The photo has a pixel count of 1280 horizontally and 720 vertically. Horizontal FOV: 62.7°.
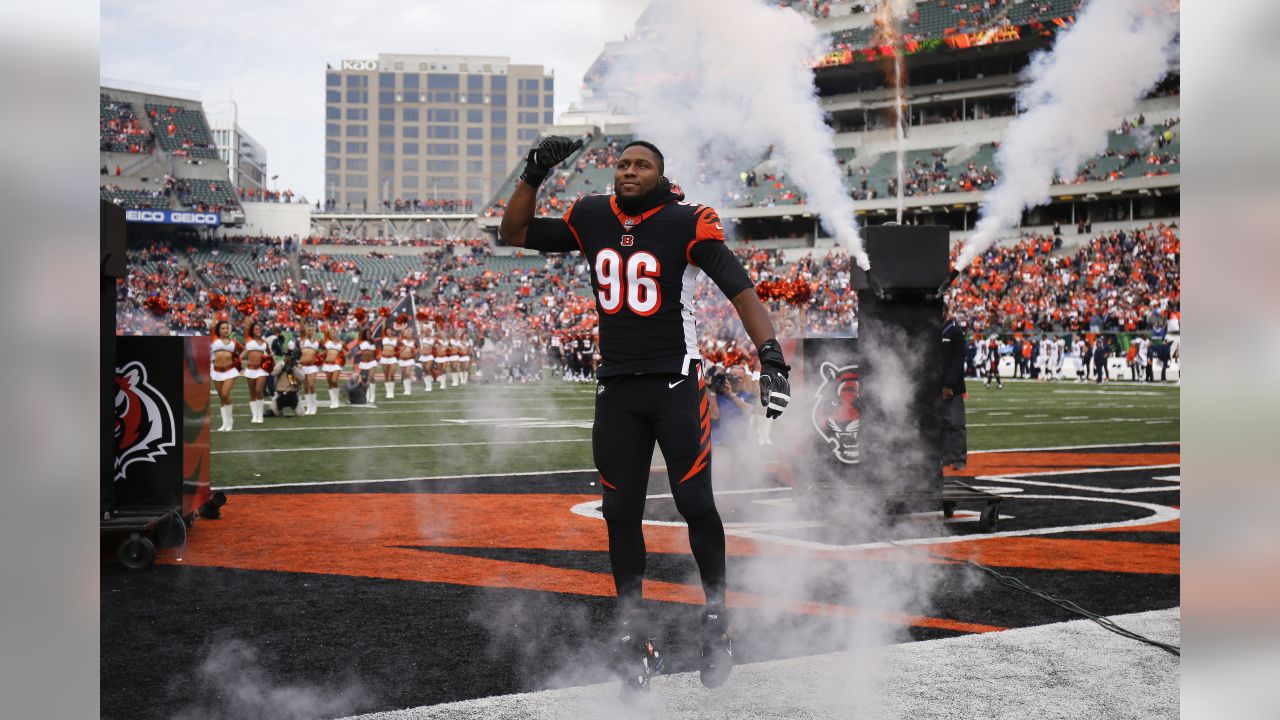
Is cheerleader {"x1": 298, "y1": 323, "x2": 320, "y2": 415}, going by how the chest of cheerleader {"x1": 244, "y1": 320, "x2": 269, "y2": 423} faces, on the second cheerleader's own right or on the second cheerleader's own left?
on the second cheerleader's own left

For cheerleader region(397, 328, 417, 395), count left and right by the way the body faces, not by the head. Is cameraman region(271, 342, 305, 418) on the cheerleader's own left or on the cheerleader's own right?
on the cheerleader's own right

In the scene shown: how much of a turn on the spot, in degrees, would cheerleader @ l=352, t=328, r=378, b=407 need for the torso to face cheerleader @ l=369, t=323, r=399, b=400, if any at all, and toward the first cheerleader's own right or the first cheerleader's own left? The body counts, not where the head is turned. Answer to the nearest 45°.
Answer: approximately 135° to the first cheerleader's own left

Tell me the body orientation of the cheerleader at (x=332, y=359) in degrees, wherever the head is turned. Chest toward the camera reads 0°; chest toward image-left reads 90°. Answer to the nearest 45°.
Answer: approximately 315°

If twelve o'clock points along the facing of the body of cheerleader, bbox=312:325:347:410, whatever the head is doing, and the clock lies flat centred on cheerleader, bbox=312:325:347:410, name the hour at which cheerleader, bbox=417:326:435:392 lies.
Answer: cheerleader, bbox=417:326:435:392 is roughly at 8 o'clock from cheerleader, bbox=312:325:347:410.

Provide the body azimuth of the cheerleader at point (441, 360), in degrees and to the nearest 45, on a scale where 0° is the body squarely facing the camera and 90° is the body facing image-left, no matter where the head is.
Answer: approximately 315°

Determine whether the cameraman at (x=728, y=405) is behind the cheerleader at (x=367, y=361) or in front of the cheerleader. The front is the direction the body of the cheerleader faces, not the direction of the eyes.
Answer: in front

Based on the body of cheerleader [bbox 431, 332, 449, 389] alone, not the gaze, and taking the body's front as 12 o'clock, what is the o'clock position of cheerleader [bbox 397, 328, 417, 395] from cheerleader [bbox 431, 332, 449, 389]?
cheerleader [bbox 397, 328, 417, 395] is roughly at 2 o'clock from cheerleader [bbox 431, 332, 449, 389].

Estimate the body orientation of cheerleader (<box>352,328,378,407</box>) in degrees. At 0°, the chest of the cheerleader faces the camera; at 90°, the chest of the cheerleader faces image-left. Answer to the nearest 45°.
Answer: approximately 315°

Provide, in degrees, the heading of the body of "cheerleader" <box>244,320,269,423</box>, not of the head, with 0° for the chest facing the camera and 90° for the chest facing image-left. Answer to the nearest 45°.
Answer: approximately 315°

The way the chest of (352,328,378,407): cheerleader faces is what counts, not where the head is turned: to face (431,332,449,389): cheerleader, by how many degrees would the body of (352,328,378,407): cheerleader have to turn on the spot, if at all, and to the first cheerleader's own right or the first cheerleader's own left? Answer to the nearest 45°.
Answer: approximately 135° to the first cheerleader's own left
